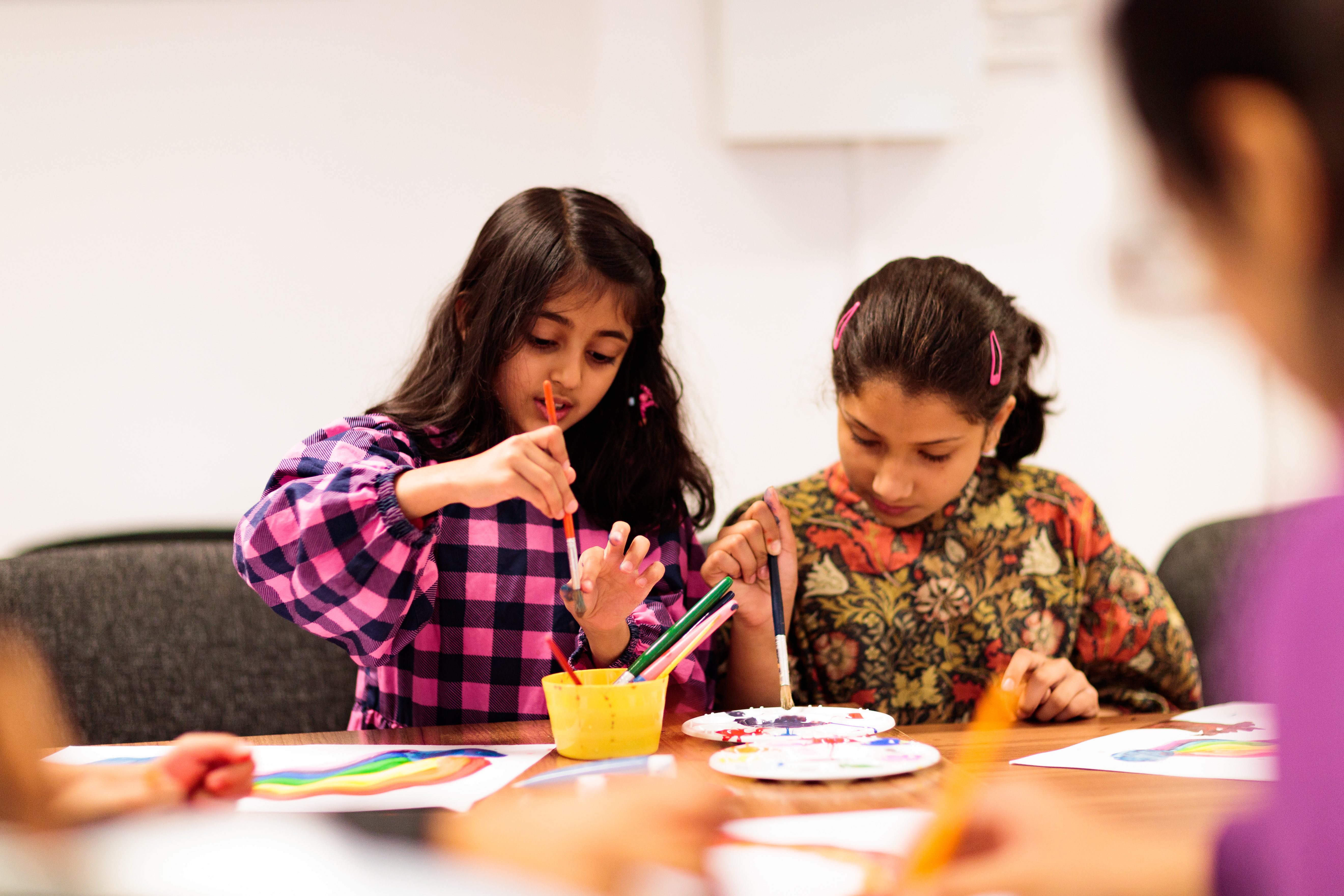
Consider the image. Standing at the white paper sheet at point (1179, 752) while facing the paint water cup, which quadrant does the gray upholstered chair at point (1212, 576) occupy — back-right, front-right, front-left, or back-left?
back-right

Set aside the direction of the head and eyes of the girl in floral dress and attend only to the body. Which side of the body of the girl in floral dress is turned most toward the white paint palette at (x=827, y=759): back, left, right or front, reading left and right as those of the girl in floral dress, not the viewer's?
front

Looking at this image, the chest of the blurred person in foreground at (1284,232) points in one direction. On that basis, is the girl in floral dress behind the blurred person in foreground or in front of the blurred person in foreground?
in front

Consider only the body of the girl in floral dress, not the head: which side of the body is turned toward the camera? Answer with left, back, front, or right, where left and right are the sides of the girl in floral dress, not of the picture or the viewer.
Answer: front

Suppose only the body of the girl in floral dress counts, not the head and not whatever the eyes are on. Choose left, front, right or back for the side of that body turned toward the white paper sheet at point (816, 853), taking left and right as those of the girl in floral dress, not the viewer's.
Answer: front

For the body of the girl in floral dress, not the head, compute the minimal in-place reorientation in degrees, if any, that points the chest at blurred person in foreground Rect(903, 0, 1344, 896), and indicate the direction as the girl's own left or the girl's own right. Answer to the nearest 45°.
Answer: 0° — they already face them

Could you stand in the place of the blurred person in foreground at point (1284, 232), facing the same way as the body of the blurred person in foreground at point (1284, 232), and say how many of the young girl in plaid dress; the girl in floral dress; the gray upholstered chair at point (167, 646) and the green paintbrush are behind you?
0

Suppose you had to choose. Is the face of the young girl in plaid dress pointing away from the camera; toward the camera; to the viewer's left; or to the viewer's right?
toward the camera

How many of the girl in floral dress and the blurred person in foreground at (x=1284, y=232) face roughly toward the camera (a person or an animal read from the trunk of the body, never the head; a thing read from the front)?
1

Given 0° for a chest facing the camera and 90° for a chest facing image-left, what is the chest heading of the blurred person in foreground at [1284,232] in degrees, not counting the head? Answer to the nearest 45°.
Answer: approximately 135°
